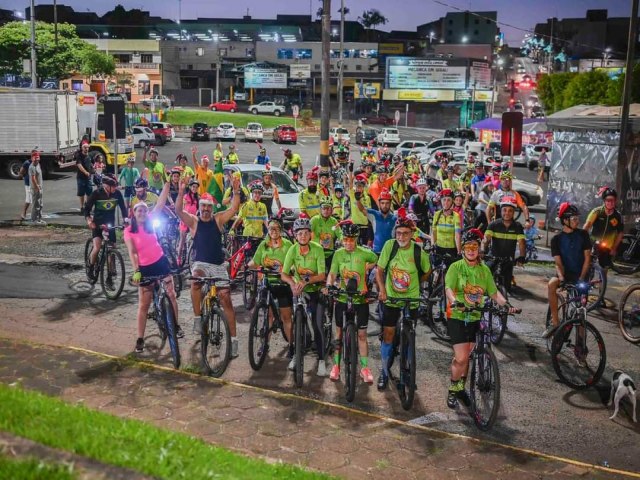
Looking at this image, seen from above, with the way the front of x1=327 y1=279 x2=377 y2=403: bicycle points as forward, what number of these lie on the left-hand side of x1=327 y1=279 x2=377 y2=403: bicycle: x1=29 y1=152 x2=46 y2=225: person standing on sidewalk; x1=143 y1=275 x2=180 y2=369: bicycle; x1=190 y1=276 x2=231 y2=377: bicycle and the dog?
1

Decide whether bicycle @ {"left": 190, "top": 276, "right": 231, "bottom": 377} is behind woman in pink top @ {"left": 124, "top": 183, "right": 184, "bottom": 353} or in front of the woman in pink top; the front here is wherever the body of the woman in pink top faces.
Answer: in front

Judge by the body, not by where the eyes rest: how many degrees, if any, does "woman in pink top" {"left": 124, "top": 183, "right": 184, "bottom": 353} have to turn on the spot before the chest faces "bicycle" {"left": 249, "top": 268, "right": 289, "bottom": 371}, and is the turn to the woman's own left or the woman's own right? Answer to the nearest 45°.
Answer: approximately 45° to the woman's own left

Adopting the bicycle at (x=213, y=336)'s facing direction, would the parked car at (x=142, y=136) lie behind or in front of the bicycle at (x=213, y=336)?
behind

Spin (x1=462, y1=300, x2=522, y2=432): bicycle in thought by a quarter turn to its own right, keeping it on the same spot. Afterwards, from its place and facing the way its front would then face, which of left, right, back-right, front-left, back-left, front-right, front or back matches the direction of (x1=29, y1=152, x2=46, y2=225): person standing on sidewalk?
front-right

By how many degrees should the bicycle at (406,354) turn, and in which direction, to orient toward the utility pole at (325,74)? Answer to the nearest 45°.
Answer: approximately 180°

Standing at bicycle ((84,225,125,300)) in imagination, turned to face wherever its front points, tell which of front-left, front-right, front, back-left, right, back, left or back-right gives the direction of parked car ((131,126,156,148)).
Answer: back-left
